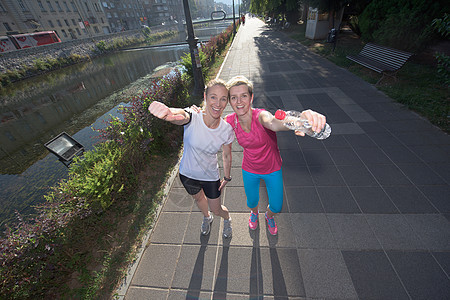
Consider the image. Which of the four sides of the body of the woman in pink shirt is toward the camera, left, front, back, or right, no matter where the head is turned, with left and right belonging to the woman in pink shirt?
front

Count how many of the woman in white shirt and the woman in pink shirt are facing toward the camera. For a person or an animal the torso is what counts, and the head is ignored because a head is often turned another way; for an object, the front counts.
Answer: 2

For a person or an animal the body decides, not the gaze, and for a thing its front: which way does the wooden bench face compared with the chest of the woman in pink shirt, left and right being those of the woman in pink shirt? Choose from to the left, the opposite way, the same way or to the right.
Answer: to the right

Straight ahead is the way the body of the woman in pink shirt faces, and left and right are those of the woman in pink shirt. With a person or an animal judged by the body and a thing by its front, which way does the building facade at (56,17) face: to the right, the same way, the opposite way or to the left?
to the left

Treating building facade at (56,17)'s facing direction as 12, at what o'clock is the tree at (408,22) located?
The tree is roughly at 1 o'clock from the building facade.

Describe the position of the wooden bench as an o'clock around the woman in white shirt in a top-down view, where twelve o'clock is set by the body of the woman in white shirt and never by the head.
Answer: The wooden bench is roughly at 8 o'clock from the woman in white shirt.

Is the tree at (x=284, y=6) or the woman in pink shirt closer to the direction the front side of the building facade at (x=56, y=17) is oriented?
the tree

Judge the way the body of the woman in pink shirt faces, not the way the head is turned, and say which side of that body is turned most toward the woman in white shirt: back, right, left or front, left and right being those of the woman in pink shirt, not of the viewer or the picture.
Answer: right

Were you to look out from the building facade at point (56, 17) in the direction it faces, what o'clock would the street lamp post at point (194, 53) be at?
The street lamp post is roughly at 1 o'clock from the building facade.

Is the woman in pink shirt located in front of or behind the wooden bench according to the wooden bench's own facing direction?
in front

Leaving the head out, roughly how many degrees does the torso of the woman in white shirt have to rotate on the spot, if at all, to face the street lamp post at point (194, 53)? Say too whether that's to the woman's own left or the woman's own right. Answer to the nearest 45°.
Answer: approximately 180°

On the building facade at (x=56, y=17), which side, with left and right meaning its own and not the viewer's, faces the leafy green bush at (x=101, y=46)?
front

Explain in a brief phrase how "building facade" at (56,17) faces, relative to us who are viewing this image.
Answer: facing the viewer and to the right of the viewer

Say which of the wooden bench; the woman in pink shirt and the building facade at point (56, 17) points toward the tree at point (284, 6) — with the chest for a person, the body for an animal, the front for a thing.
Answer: the building facade

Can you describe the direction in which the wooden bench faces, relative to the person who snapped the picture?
facing the viewer and to the left of the viewer

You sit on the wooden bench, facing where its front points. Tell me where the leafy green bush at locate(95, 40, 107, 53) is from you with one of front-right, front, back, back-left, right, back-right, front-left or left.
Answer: front-right
